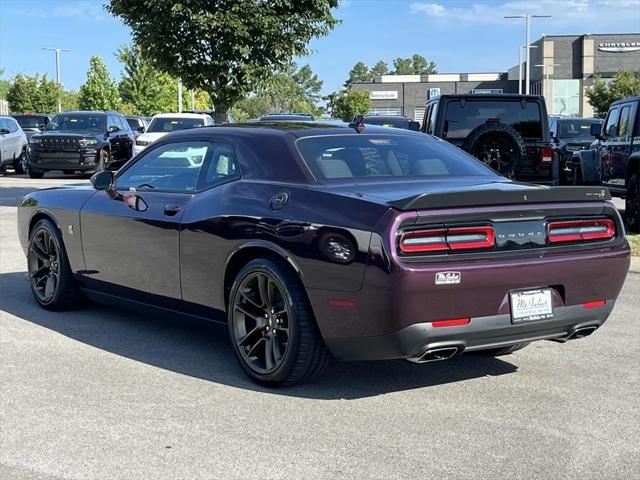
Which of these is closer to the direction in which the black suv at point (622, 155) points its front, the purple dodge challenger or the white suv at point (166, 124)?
the white suv

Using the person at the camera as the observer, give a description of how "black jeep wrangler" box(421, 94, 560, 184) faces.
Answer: facing away from the viewer

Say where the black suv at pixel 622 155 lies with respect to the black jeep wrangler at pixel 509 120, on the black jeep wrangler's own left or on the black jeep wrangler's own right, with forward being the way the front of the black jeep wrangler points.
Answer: on the black jeep wrangler's own right

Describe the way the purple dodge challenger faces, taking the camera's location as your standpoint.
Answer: facing away from the viewer and to the left of the viewer

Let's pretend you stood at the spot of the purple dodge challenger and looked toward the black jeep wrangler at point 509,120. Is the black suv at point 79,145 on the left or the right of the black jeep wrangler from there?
left

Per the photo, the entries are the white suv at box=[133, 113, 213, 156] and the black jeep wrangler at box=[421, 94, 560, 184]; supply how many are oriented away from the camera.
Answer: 1

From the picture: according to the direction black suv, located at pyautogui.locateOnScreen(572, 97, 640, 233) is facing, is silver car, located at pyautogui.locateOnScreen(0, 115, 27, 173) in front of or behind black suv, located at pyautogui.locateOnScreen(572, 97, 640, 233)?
in front

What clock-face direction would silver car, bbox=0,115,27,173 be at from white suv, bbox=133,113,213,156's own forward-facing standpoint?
The silver car is roughly at 3 o'clock from the white suv.

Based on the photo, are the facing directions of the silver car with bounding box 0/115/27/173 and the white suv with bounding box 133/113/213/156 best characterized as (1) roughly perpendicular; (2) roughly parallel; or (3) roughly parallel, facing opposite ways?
roughly parallel

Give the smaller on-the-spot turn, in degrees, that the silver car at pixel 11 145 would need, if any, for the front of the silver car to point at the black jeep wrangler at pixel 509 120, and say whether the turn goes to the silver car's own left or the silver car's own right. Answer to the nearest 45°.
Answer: approximately 90° to the silver car's own left

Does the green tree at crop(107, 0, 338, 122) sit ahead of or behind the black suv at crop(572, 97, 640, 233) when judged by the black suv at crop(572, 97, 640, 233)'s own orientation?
ahead

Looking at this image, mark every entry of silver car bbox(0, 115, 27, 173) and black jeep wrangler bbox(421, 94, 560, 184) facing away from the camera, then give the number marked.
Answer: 1

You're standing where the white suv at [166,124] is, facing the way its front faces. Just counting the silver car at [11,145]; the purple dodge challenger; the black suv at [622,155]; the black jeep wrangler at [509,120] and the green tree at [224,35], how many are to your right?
1

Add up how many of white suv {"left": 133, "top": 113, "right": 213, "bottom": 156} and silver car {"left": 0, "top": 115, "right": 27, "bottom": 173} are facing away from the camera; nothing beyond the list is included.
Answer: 0

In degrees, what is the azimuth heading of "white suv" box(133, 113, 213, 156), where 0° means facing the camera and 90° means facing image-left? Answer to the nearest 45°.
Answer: approximately 45°

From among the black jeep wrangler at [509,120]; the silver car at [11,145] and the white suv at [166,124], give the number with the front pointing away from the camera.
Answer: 1

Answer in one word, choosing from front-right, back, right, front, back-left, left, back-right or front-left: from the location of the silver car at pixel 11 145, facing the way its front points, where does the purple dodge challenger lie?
front-left
